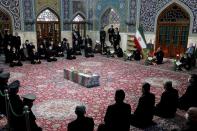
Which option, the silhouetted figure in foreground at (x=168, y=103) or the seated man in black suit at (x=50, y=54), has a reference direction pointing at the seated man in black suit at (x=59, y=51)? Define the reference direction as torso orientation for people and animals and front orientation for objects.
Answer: the silhouetted figure in foreground

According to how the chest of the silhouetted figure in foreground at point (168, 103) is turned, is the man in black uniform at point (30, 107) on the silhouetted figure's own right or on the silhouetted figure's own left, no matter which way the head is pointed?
on the silhouetted figure's own left

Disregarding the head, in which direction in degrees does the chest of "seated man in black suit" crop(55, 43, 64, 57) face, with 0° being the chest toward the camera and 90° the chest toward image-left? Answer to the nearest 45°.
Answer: approximately 0°

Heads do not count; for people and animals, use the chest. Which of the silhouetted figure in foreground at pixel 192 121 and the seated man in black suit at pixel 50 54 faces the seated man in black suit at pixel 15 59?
the silhouetted figure in foreground

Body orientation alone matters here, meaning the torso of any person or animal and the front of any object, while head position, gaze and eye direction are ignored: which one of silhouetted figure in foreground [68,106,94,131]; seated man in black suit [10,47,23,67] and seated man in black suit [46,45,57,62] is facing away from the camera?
the silhouetted figure in foreground

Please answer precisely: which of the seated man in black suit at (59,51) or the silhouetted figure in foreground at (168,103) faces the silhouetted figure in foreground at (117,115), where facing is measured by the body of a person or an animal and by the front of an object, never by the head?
the seated man in black suit

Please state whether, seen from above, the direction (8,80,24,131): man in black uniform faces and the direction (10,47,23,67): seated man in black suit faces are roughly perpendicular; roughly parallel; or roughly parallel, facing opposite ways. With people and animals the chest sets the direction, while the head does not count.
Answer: roughly perpendicular

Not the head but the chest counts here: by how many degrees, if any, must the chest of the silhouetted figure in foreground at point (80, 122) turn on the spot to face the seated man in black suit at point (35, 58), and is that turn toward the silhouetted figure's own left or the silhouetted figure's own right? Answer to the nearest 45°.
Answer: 0° — they already face them

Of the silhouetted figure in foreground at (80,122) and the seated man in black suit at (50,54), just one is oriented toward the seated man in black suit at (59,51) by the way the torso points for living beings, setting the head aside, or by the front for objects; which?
the silhouetted figure in foreground

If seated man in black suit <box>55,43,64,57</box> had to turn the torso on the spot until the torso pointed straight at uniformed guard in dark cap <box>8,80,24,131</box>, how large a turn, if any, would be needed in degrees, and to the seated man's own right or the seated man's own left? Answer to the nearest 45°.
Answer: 0° — they already face them

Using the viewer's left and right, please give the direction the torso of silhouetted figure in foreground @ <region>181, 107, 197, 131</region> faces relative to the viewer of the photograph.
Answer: facing away from the viewer and to the left of the viewer

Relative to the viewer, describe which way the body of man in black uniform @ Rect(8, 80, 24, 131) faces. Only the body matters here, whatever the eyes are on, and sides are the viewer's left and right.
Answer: facing away from the viewer and to the right of the viewer

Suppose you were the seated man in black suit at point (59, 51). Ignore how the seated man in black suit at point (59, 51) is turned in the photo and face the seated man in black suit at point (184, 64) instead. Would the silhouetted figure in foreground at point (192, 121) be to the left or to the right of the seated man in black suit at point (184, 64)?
right
